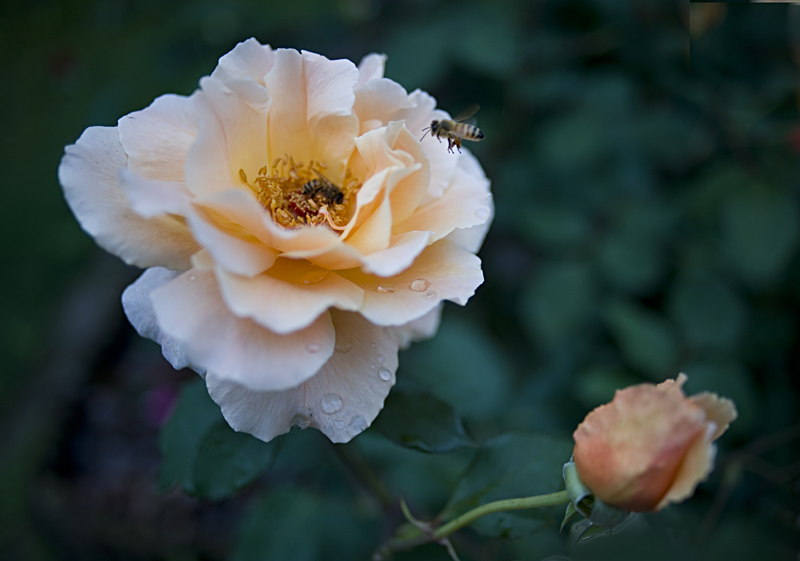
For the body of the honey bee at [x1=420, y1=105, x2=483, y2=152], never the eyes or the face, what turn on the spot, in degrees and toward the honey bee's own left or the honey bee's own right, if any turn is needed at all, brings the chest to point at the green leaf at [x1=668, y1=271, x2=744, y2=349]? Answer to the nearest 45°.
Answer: approximately 135° to the honey bee's own right

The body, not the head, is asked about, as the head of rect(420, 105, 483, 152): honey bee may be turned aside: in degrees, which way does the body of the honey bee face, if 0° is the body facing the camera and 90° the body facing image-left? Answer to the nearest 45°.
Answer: approximately 90°
